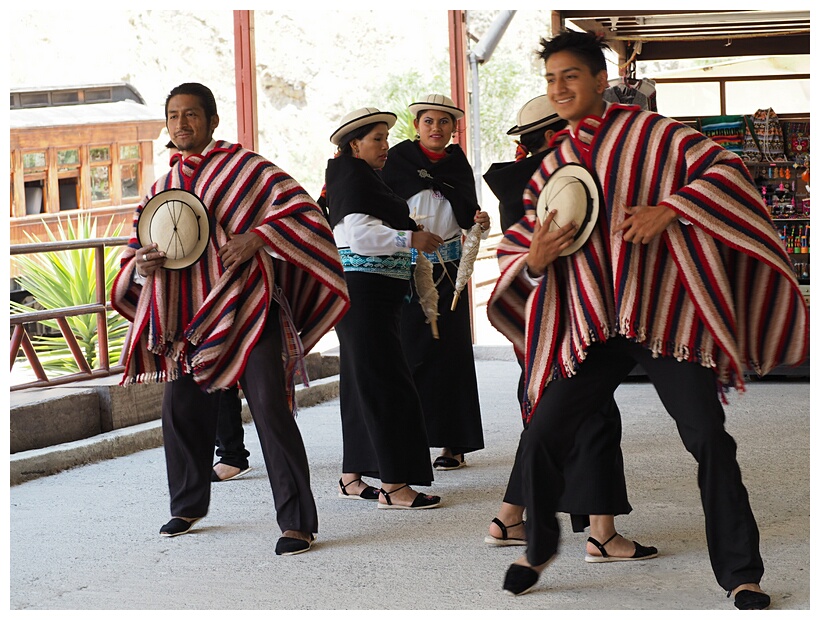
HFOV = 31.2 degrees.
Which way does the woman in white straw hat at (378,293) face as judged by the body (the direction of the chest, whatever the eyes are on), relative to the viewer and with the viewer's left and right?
facing to the right of the viewer

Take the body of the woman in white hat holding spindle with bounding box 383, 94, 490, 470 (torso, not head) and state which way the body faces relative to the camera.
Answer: toward the camera

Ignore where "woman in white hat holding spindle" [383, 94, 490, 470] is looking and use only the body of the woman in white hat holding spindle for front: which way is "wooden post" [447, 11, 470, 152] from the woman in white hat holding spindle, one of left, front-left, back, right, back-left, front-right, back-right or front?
back

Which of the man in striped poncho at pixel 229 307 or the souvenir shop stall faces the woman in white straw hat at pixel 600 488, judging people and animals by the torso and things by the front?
the souvenir shop stall

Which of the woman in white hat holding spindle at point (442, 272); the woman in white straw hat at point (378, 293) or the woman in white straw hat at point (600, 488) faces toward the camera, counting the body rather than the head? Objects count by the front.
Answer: the woman in white hat holding spindle

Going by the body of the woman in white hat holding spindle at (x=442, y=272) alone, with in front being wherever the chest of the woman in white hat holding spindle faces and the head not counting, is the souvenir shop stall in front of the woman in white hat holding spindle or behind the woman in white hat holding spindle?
behind

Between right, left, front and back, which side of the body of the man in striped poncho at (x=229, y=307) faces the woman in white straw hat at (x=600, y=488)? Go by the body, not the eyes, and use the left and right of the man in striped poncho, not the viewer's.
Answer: left

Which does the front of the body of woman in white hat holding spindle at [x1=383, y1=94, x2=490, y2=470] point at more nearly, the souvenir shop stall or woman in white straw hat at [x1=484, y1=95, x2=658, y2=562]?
the woman in white straw hat

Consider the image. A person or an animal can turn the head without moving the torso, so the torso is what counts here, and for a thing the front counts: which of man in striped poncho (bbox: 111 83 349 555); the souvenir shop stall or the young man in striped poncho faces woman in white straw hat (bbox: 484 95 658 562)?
the souvenir shop stall

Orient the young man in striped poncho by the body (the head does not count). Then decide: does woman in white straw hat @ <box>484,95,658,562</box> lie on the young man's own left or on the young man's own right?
on the young man's own right
